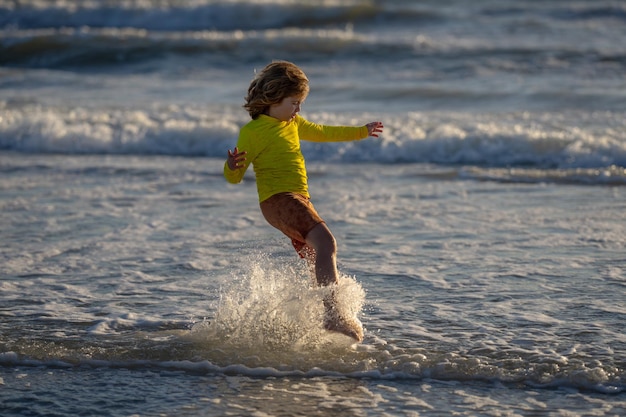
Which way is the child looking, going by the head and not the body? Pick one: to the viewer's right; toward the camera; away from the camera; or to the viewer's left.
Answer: to the viewer's right

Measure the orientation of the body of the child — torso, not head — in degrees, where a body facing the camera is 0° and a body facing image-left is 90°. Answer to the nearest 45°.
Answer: approximately 315°

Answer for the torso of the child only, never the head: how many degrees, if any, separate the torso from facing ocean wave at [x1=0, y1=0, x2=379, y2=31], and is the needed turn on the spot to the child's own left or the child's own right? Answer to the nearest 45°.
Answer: approximately 135° to the child's own left
